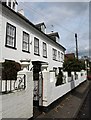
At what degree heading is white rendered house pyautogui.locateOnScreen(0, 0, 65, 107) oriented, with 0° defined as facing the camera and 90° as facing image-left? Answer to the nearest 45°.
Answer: approximately 315°

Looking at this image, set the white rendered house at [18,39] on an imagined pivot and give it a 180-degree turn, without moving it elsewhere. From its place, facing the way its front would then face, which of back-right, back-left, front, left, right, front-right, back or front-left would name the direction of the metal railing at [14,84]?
back-left

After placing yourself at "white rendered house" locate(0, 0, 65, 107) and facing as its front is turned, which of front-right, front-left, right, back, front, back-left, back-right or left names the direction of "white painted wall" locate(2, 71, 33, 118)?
front-right
